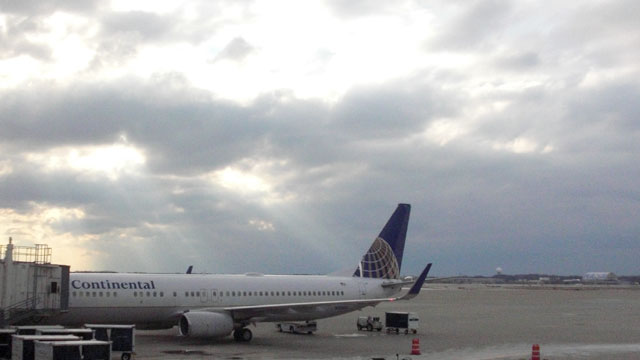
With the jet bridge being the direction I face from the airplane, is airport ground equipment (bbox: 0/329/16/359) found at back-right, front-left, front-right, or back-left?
front-left

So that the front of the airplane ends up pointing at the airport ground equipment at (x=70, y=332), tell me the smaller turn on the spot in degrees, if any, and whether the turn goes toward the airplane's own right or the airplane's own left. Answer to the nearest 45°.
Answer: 0° — it already faces it

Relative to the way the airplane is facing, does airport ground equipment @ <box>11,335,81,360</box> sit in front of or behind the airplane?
in front

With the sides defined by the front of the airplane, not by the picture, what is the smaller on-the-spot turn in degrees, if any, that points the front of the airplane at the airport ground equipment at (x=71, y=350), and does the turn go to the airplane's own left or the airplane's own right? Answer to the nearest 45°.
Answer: approximately 45° to the airplane's own left

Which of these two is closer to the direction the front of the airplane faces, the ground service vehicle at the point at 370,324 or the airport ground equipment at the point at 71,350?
the airport ground equipment

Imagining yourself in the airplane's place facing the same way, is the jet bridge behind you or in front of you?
in front

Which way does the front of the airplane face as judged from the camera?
facing the viewer and to the left of the viewer
